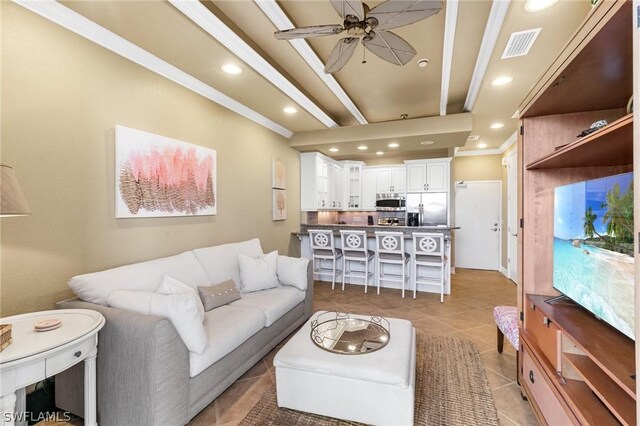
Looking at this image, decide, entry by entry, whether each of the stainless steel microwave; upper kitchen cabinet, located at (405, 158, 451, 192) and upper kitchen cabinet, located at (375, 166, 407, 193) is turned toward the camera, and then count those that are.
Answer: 3

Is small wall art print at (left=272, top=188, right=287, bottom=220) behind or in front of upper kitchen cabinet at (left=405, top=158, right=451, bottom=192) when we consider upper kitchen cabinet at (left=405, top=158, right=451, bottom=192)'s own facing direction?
in front

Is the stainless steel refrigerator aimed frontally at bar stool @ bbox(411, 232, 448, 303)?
yes

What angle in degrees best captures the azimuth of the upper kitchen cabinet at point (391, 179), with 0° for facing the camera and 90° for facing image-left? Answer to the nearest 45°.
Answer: approximately 0°

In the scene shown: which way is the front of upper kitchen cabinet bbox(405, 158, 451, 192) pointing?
toward the camera

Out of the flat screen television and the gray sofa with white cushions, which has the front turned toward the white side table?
the flat screen television

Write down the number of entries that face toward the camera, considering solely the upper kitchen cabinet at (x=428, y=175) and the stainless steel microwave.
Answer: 2

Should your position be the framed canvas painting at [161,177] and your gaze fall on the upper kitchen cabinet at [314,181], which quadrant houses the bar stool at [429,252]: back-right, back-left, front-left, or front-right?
front-right

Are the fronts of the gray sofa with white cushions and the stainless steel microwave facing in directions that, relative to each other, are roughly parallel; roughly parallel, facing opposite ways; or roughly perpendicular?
roughly perpendicular

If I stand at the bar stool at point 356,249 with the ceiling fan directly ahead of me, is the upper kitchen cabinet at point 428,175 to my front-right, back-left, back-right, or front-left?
back-left

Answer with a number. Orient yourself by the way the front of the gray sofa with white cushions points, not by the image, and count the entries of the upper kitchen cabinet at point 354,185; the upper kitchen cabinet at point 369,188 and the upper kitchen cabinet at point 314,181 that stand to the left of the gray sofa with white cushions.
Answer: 3

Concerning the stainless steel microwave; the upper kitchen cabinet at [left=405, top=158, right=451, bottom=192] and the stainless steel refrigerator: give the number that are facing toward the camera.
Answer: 3

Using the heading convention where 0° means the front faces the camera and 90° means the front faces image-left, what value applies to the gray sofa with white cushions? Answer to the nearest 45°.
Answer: approximately 315°

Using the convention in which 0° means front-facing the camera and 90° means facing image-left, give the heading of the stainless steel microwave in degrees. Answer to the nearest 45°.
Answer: approximately 0°

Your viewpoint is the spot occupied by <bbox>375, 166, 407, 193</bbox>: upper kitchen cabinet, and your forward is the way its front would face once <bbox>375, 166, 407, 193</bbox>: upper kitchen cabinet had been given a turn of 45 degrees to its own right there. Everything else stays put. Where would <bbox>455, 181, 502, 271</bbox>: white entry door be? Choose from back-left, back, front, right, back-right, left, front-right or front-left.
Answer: back-left

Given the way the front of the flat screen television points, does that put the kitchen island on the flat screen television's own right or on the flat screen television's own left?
on the flat screen television's own right
